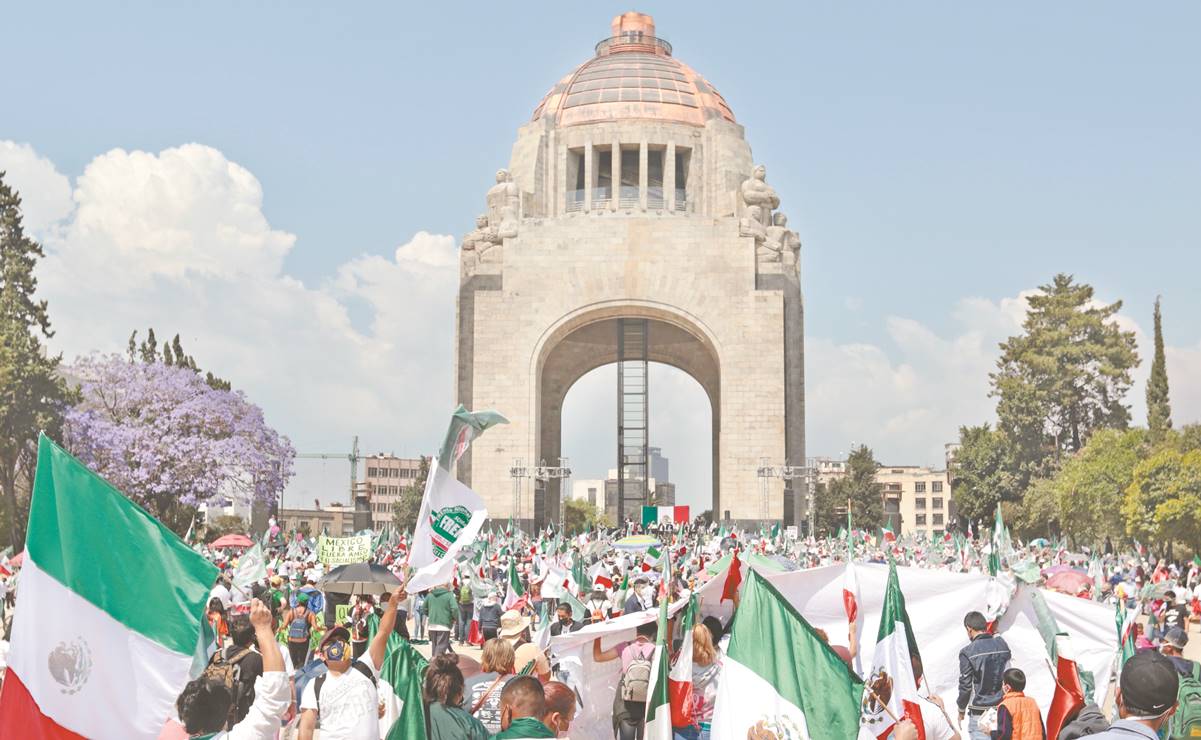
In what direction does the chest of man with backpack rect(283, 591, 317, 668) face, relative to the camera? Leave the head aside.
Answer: away from the camera

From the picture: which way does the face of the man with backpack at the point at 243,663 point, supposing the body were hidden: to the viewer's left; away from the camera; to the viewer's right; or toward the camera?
away from the camera

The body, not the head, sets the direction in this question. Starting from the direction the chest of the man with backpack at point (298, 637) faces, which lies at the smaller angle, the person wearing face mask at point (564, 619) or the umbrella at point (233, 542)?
the umbrella

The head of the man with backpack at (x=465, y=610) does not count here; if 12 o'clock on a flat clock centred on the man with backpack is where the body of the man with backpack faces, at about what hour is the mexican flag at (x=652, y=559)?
The mexican flag is roughly at 1 o'clock from the man with backpack.

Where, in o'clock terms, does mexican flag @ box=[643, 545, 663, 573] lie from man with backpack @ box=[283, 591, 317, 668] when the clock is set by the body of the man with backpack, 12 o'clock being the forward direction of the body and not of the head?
The mexican flag is roughly at 1 o'clock from the man with backpack.

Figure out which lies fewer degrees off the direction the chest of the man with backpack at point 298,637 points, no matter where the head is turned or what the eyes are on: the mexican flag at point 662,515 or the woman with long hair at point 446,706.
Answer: the mexican flag

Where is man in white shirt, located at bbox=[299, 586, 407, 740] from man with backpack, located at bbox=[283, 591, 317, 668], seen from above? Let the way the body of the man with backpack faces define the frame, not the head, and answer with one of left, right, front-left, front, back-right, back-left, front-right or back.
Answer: back

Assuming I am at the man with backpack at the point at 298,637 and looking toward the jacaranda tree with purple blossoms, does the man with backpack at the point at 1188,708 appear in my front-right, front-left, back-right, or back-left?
back-right

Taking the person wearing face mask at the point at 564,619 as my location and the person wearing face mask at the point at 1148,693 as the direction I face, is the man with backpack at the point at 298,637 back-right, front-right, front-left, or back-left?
back-right

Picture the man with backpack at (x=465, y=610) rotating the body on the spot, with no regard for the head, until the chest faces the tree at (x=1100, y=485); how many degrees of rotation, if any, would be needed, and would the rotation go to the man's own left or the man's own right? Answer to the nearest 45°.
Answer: approximately 45° to the man's own right

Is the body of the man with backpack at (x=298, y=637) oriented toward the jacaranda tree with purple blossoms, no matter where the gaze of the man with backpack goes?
yes

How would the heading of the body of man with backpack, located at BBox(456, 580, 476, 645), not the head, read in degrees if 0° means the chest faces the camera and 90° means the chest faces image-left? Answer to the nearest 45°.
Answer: approximately 180°
